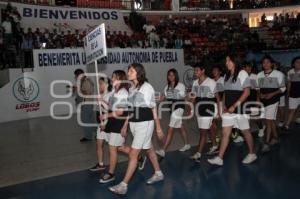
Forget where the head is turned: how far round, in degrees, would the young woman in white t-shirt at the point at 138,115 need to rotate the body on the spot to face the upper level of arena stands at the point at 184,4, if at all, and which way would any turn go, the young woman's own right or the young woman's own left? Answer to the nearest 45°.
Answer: approximately 135° to the young woman's own right

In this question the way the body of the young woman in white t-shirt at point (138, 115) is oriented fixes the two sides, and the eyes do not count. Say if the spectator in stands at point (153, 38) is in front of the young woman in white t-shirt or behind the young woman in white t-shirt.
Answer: behind

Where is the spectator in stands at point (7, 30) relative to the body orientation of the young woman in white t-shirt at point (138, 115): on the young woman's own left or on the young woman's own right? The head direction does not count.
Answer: on the young woman's own right

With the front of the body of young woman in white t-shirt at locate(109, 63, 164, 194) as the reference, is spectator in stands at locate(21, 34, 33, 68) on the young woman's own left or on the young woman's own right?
on the young woman's own right

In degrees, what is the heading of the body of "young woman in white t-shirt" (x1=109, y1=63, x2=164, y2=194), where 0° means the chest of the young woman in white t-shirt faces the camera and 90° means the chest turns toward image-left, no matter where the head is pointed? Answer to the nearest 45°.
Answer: approximately 45°

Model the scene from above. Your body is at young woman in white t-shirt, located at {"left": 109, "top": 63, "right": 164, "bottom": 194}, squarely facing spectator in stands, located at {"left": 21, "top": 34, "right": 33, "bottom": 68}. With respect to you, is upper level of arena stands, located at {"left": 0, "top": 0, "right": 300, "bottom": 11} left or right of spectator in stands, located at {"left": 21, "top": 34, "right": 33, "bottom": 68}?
right

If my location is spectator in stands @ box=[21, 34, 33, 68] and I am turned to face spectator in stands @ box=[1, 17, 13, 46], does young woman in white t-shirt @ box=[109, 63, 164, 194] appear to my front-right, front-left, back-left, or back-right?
back-left
